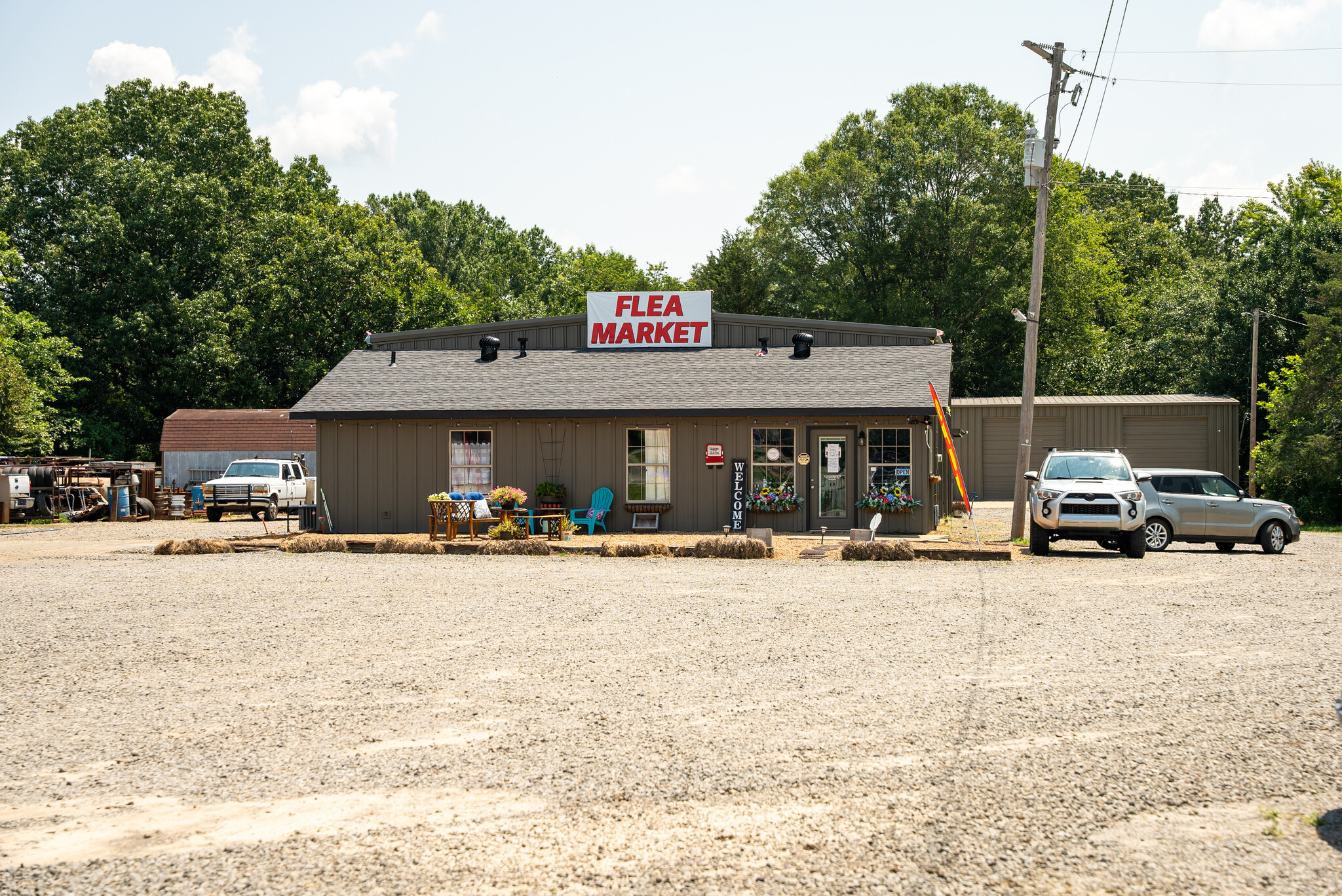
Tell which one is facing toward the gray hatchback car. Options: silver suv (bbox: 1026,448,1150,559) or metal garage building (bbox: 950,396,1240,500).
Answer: the metal garage building

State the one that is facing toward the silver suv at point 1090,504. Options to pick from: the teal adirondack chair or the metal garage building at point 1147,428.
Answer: the metal garage building

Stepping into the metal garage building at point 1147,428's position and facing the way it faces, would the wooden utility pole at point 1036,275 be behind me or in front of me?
in front

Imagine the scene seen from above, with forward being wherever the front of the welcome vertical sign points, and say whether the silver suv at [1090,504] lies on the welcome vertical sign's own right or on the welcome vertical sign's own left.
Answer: on the welcome vertical sign's own left

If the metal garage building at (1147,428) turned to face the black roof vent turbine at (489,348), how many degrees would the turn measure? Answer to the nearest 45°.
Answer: approximately 45° to its right

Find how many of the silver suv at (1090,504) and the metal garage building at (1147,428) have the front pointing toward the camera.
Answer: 2

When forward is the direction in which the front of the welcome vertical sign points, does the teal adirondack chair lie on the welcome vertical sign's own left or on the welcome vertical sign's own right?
on the welcome vertical sign's own right

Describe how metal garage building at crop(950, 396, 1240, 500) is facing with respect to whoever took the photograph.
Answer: facing the viewer

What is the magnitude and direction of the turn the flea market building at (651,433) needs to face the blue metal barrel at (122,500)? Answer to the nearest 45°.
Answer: approximately 135° to its right

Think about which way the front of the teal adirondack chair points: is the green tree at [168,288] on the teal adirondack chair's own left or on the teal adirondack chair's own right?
on the teal adirondack chair's own right

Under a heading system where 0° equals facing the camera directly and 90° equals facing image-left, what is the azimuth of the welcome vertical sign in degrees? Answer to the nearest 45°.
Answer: approximately 0°

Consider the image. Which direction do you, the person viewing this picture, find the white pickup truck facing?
facing the viewer and to the left of the viewer

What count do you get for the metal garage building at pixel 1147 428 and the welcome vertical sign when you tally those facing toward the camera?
2

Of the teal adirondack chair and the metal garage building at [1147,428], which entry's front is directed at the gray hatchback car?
the metal garage building
